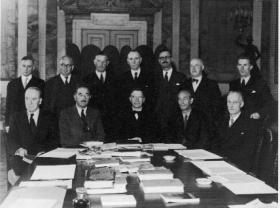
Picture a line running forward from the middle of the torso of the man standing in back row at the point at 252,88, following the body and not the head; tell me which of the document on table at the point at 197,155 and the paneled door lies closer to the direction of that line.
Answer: the document on table

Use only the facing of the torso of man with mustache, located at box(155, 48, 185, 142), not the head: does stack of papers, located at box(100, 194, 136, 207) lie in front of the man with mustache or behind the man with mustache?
in front

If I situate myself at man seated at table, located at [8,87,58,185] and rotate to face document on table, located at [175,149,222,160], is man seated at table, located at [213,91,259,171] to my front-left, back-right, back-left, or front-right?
front-left

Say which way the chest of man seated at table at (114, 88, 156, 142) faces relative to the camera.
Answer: toward the camera

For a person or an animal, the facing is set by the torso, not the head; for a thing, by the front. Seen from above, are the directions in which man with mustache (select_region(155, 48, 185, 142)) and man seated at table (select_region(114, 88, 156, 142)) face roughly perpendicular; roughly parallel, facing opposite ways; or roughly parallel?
roughly parallel

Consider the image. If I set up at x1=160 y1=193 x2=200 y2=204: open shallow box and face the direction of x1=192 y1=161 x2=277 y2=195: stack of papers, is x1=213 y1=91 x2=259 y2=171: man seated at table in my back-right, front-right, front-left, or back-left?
front-left

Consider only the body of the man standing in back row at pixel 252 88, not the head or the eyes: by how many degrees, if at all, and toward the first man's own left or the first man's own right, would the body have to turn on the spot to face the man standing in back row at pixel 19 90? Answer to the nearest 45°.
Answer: approximately 45° to the first man's own right

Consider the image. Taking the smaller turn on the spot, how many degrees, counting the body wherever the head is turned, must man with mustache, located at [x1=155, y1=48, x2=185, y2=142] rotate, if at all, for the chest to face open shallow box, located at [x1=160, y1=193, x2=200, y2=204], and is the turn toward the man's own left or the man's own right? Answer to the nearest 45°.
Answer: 0° — they already face it

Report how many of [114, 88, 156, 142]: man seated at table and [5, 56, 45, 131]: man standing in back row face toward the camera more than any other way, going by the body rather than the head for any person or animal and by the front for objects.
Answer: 2

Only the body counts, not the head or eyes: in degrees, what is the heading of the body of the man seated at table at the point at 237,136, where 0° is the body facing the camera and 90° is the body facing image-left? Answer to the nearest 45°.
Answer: approximately 45°

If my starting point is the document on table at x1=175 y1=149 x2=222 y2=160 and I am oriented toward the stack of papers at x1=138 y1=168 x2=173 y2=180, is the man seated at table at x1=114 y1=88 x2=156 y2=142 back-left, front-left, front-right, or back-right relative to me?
back-right

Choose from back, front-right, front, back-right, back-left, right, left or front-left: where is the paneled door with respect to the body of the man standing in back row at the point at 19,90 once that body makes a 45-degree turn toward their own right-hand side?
back

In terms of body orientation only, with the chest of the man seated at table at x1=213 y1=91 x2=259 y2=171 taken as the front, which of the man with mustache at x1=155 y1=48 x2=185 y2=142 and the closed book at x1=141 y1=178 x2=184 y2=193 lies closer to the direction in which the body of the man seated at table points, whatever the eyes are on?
the closed book
